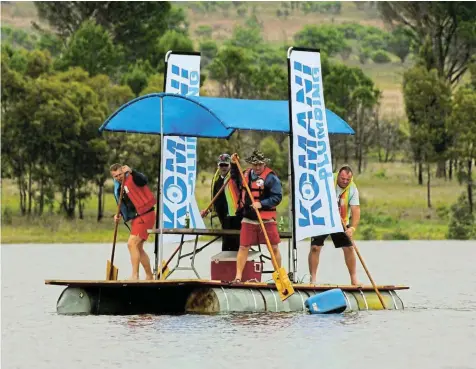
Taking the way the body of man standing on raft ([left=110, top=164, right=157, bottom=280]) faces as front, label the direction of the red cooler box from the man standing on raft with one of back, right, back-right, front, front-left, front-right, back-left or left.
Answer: back-left

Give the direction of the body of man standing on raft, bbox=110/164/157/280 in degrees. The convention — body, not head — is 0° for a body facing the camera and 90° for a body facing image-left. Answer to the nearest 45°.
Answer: approximately 45°

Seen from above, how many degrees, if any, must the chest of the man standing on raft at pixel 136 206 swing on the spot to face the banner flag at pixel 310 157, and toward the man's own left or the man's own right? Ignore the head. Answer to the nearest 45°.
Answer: approximately 135° to the man's own left

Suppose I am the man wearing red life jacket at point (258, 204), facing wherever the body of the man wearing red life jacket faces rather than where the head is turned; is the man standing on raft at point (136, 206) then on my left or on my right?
on my right

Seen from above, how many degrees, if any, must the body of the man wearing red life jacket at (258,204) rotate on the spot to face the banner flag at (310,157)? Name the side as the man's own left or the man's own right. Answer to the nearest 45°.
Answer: approximately 90° to the man's own left

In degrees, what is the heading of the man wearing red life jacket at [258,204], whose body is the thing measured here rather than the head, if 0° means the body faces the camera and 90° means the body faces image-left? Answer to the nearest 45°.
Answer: approximately 0°
